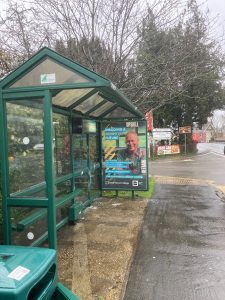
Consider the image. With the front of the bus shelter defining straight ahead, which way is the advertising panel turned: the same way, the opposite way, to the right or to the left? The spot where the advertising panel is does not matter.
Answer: to the right

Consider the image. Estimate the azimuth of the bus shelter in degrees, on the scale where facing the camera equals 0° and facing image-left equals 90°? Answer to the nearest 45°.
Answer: approximately 270°

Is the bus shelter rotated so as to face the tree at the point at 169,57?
no

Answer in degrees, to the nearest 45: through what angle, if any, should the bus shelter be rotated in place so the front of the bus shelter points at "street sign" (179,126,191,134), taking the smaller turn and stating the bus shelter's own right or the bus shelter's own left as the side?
approximately 45° to the bus shelter's own left

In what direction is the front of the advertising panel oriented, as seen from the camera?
facing the viewer

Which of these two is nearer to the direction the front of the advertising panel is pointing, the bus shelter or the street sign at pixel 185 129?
the bus shelter

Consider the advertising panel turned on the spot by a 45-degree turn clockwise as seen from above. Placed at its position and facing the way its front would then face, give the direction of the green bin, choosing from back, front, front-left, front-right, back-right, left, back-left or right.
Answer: front-left

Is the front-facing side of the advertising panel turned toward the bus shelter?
yes

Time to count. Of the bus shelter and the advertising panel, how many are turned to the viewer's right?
1

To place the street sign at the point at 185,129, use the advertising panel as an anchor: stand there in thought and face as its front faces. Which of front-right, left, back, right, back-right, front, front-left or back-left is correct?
back-left

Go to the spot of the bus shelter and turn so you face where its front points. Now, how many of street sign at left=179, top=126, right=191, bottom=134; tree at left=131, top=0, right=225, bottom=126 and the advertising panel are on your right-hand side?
0

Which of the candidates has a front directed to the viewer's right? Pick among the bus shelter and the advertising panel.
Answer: the bus shelter
